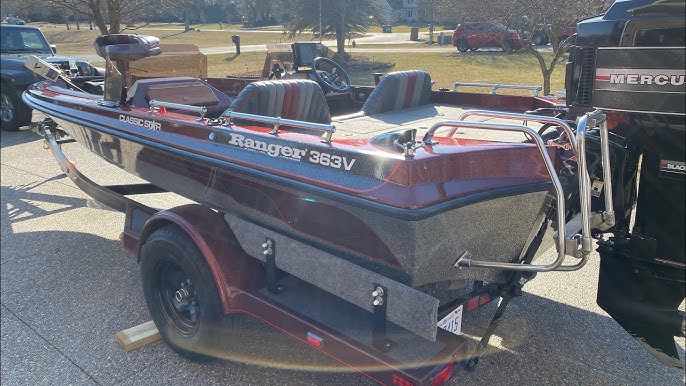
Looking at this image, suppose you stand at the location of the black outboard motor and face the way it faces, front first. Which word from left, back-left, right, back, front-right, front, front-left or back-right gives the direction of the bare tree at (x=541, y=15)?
right

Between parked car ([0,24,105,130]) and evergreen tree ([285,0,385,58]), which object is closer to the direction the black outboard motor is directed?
the parked car

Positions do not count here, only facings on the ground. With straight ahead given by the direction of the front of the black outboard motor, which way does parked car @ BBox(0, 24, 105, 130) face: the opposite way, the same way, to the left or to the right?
the opposite way

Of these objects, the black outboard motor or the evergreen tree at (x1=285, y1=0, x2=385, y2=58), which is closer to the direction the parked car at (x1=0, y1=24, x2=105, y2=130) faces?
the black outboard motor

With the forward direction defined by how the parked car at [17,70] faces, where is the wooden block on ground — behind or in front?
in front

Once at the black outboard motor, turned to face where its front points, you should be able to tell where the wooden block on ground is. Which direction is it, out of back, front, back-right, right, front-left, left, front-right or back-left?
front

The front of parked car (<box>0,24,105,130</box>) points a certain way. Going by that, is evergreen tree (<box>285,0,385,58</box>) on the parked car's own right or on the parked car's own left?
on the parked car's own left

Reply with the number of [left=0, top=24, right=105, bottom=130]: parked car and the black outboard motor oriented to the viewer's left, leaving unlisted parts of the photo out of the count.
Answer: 1

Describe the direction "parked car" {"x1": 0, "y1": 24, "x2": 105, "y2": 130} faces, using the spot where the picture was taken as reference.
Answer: facing the viewer and to the right of the viewer

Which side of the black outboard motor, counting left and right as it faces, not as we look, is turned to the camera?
left

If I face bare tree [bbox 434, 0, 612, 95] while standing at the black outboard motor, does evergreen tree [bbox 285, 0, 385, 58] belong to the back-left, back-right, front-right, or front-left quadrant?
front-left

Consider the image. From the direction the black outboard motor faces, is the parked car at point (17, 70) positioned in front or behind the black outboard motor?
in front

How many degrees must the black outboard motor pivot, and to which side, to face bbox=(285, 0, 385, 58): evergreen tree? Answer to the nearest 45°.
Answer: approximately 45° to its right

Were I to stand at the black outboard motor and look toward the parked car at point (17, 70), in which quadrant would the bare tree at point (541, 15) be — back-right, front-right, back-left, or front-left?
front-right

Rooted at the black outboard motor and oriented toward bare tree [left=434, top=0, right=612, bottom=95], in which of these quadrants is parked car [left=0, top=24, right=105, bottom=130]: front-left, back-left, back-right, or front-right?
front-left
